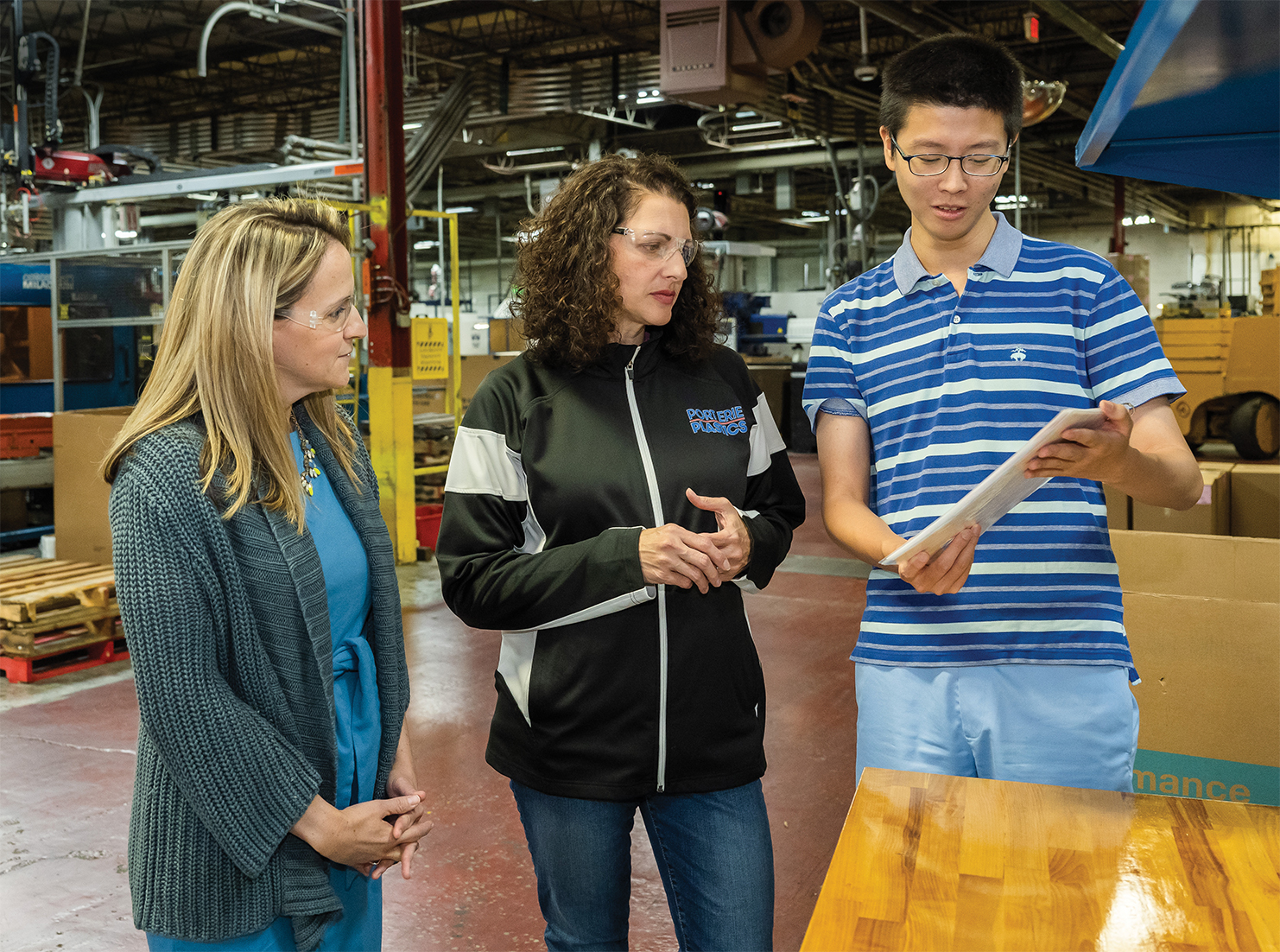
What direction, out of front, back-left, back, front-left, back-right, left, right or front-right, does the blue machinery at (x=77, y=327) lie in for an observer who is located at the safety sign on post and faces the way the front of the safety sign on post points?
back-right

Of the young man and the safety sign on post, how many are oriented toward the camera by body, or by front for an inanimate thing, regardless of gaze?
2

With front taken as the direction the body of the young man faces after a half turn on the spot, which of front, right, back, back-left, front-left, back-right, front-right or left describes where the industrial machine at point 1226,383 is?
front

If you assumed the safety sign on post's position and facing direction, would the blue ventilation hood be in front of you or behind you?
in front

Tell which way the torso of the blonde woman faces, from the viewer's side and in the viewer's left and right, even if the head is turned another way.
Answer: facing the viewer and to the right of the viewer

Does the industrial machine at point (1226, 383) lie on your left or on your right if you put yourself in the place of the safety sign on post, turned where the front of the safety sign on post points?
on your left

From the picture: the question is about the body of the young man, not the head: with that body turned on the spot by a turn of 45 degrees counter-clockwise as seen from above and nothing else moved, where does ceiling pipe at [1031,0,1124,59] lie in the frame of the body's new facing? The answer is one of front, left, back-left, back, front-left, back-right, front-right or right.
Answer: back-left

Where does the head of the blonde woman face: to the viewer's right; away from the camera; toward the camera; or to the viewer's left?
to the viewer's right

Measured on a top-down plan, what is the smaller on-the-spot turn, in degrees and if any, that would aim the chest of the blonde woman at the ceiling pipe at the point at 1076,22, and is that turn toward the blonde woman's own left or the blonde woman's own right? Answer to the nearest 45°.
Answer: approximately 90° to the blonde woman's own left

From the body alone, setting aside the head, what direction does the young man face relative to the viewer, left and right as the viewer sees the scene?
facing the viewer

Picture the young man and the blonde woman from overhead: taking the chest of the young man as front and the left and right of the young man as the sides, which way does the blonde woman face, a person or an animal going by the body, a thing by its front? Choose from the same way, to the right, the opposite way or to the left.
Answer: to the left

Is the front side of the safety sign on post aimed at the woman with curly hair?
yes

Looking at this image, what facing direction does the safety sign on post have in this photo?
toward the camera

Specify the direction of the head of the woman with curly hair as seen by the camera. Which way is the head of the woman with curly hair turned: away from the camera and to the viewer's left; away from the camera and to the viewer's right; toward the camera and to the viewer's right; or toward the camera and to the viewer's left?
toward the camera and to the viewer's right
